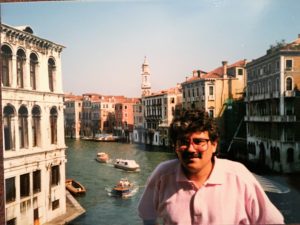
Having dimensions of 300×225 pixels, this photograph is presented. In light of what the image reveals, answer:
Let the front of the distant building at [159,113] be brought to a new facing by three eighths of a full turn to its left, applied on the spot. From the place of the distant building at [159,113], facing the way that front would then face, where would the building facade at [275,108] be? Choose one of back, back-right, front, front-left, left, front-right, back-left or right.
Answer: front

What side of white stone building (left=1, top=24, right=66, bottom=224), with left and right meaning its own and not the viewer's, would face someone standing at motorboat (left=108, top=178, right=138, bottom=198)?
front

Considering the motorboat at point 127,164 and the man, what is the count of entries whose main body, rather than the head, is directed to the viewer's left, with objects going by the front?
0

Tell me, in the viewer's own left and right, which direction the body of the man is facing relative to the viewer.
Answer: facing the viewer

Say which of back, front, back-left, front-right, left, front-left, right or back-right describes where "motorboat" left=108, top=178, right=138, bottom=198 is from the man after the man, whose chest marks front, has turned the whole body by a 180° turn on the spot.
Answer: front-left

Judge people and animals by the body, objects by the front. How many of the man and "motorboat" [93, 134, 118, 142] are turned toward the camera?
1

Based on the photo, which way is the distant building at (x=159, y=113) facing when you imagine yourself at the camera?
facing the viewer and to the left of the viewer

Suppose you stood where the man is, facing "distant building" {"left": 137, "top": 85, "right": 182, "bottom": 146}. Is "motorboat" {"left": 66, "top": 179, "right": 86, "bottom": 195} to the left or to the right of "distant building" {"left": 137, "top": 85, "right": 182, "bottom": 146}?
left

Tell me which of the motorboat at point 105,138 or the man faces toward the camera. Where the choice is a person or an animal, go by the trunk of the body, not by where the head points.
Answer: the man

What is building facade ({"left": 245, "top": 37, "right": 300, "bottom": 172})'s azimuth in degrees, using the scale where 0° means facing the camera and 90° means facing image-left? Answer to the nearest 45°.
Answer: approximately 45°

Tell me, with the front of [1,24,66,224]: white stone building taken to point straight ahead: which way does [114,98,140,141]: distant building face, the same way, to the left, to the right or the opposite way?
to the right
